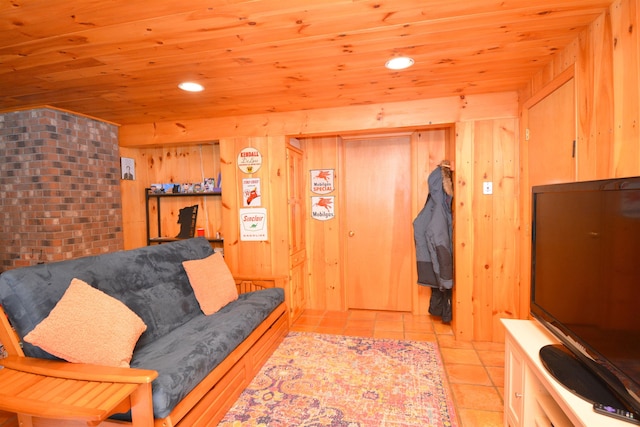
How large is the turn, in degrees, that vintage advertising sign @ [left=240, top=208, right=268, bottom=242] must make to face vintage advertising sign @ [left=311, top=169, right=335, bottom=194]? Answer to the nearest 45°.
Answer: approximately 90° to its left

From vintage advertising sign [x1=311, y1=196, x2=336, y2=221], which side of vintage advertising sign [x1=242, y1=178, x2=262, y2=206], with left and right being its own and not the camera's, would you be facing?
left

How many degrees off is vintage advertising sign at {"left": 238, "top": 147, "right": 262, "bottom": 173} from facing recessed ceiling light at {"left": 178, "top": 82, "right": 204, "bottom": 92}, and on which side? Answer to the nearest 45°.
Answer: approximately 45° to its right

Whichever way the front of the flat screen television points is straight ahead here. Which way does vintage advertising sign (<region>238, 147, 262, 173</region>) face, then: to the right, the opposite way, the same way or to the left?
to the left

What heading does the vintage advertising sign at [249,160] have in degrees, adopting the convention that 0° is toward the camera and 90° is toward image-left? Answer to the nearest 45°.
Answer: approximately 0°

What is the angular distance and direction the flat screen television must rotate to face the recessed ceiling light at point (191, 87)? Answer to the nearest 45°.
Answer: approximately 45° to its right

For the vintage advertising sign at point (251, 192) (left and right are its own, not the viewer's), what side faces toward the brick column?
right
